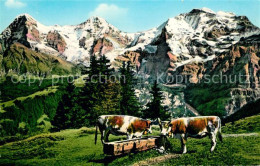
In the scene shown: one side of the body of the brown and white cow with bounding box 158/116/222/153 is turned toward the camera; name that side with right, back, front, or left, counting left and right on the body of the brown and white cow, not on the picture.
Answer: left

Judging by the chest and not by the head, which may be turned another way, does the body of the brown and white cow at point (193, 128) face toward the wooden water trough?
yes

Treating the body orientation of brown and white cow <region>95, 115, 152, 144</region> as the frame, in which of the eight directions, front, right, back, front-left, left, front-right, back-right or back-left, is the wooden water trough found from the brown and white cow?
right

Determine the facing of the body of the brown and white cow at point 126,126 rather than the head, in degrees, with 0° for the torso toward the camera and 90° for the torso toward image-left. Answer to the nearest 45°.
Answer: approximately 270°

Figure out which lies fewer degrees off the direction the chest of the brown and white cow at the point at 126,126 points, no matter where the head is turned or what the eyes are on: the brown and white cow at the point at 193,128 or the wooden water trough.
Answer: the brown and white cow

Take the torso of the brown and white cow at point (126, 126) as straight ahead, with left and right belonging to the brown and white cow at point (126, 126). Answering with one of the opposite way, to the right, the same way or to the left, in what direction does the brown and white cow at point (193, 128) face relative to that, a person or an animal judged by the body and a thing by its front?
the opposite way

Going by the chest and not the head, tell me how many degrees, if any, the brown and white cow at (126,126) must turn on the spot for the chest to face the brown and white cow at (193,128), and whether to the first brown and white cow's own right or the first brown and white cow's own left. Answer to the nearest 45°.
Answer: approximately 45° to the first brown and white cow's own right

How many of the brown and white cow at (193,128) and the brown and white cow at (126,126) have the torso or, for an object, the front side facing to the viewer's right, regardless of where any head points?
1

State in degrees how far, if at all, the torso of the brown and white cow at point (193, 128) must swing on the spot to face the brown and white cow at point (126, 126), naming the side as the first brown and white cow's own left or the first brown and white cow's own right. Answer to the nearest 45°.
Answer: approximately 45° to the first brown and white cow's own right
